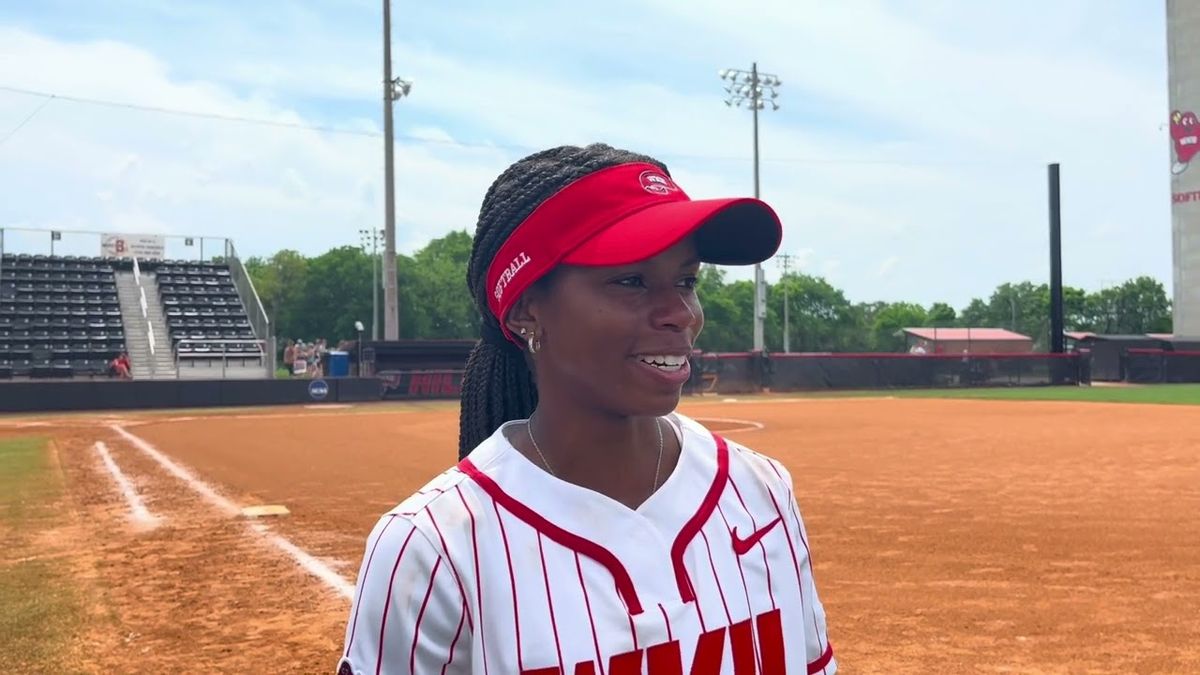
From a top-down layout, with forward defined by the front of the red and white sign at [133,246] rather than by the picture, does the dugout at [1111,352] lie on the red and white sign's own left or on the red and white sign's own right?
on the red and white sign's own left

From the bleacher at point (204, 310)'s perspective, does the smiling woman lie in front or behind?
in front

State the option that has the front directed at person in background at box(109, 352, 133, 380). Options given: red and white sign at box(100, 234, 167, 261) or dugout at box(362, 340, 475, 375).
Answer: the red and white sign

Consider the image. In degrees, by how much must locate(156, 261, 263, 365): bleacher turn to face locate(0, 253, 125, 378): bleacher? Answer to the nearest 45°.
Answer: approximately 90° to its right

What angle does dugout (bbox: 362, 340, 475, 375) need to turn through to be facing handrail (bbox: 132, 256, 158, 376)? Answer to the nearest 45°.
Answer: approximately 135° to its right

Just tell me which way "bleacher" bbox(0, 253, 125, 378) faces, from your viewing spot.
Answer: facing the viewer

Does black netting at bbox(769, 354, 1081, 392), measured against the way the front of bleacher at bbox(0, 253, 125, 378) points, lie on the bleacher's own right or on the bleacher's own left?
on the bleacher's own left

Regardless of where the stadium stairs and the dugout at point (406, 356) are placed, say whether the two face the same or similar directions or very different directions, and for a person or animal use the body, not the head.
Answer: same or similar directions

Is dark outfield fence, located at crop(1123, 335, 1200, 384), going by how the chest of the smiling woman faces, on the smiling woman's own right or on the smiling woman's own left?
on the smiling woman's own left

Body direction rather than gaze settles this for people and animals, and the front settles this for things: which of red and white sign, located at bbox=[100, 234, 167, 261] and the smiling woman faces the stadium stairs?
the red and white sign

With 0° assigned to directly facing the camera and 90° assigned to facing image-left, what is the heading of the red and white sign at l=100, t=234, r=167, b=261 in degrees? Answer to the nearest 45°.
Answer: approximately 0°

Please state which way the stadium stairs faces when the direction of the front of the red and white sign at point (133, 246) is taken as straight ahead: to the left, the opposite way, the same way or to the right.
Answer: the same way

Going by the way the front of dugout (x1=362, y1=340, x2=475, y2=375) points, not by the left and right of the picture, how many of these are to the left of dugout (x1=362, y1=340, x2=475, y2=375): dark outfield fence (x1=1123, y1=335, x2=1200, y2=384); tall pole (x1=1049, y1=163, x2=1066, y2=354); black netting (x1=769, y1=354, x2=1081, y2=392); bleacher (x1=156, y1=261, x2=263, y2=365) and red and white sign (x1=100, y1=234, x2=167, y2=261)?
3

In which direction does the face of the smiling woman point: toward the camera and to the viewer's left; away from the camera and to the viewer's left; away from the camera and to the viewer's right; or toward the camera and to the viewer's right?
toward the camera and to the viewer's right

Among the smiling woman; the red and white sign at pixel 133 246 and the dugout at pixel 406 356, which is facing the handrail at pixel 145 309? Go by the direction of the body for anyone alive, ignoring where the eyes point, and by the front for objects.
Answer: the red and white sign

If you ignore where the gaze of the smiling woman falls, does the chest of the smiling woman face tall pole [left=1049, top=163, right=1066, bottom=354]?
no

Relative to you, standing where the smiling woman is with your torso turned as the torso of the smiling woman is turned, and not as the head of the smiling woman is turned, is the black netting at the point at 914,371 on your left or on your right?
on your left

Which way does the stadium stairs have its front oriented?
toward the camera
